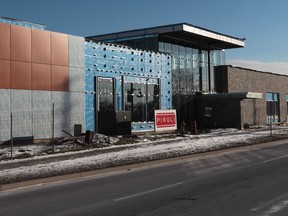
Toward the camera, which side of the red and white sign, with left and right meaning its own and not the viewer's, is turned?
front

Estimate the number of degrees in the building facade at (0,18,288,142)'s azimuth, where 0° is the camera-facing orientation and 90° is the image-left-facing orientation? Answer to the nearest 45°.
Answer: approximately 315°
